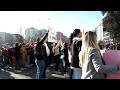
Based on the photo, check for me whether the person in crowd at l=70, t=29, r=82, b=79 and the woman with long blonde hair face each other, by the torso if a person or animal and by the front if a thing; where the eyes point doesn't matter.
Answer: no

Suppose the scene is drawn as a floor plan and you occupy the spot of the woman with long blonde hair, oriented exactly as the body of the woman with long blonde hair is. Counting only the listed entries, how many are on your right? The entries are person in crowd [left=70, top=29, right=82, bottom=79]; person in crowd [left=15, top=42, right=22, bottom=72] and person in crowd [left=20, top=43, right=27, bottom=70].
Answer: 0
